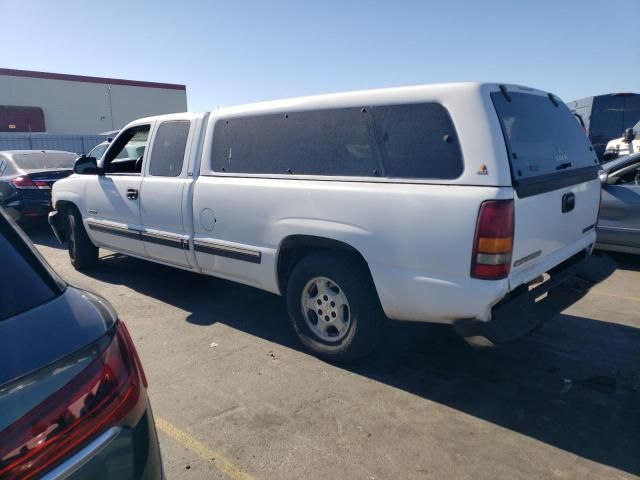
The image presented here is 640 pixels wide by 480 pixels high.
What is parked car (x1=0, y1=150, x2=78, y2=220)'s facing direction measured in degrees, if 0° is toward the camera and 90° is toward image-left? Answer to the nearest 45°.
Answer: approximately 135°

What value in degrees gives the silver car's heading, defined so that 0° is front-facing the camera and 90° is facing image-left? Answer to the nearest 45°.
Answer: approximately 90°

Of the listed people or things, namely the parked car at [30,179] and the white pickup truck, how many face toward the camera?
0

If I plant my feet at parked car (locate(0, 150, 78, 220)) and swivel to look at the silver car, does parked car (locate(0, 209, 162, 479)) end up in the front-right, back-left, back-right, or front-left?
front-right

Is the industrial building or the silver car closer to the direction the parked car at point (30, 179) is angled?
the industrial building

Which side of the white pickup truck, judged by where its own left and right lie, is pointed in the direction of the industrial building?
front

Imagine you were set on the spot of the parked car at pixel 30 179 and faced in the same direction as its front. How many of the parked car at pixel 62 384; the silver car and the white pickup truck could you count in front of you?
0

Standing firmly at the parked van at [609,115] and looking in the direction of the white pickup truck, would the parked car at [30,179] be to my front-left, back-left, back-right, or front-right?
front-right

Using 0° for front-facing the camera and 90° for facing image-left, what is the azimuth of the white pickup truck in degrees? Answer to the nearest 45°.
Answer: approximately 135°

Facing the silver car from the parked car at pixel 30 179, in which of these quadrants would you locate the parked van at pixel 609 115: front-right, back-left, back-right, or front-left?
front-left

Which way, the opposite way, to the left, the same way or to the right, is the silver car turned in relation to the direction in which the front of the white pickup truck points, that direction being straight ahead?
the same way

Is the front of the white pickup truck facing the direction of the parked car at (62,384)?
no

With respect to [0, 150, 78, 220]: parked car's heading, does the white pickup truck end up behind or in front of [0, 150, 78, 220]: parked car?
behind

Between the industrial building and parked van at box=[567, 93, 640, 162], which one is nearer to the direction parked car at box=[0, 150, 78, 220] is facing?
the industrial building

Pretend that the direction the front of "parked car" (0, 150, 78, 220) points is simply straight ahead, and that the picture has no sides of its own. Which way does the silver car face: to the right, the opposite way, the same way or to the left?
the same way
